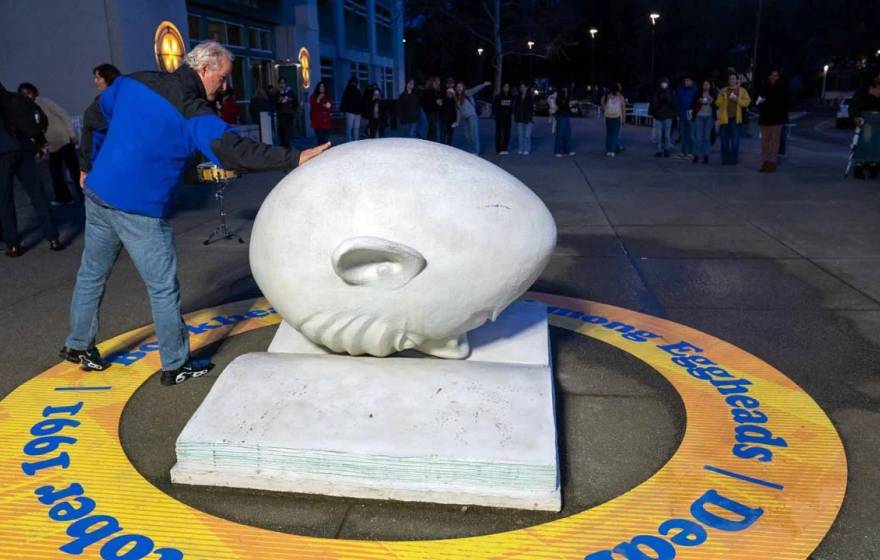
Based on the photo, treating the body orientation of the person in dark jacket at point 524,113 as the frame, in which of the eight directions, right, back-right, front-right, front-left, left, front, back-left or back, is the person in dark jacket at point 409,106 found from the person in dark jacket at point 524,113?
right

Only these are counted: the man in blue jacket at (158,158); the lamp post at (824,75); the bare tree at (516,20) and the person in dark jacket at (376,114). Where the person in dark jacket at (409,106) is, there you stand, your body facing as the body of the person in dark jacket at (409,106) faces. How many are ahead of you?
1

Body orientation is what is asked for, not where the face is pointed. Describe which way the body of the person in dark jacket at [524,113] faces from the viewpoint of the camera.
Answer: toward the camera

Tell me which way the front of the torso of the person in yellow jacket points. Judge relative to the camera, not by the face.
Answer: toward the camera

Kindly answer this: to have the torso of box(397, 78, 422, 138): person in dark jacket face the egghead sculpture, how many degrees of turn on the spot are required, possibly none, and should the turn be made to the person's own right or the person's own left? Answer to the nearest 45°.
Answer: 0° — they already face it

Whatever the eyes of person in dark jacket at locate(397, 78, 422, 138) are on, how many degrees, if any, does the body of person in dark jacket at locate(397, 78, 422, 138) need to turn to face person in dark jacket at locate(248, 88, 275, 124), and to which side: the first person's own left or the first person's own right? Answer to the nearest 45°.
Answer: approximately 90° to the first person's own right

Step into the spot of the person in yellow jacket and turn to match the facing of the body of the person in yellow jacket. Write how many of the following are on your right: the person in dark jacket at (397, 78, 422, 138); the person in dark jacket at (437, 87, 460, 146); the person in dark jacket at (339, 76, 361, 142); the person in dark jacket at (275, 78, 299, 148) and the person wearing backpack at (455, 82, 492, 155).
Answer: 5

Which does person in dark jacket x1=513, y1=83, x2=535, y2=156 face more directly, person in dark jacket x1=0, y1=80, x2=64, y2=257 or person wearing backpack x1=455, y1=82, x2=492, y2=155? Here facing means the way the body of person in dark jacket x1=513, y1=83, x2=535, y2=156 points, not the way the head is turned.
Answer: the person in dark jacket

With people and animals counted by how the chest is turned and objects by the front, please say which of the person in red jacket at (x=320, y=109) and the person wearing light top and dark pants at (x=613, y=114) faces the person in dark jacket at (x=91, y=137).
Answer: the person in red jacket at (x=320, y=109)

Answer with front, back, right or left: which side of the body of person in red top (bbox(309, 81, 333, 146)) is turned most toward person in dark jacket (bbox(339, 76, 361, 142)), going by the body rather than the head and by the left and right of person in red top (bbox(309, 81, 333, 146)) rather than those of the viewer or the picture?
left
